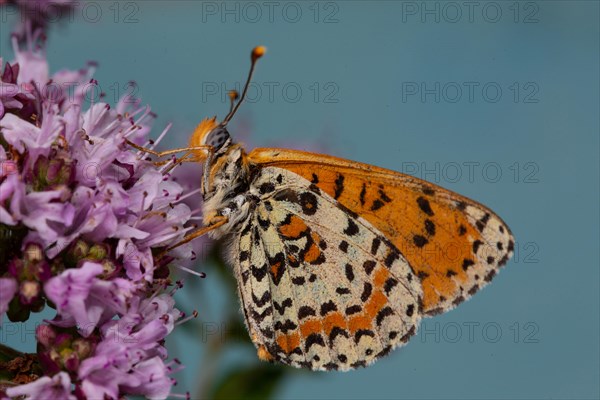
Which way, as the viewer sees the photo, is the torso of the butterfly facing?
to the viewer's left
